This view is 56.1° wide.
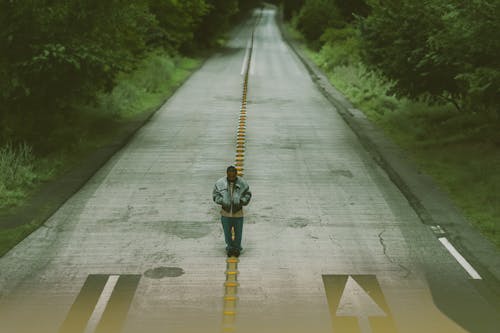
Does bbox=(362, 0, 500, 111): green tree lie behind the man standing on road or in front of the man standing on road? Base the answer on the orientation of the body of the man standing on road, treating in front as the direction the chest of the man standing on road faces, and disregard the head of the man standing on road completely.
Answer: behind

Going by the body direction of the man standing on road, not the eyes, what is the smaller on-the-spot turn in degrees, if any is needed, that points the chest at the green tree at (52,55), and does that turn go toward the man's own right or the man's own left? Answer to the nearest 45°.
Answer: approximately 135° to the man's own right

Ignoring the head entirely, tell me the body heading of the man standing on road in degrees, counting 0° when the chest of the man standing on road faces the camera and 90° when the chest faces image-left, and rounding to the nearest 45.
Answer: approximately 0°

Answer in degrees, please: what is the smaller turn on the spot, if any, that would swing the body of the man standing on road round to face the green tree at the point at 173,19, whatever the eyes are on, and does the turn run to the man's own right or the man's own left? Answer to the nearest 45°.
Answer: approximately 180°

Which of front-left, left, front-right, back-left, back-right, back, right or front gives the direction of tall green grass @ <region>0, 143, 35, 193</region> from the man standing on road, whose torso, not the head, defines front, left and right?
back-right
